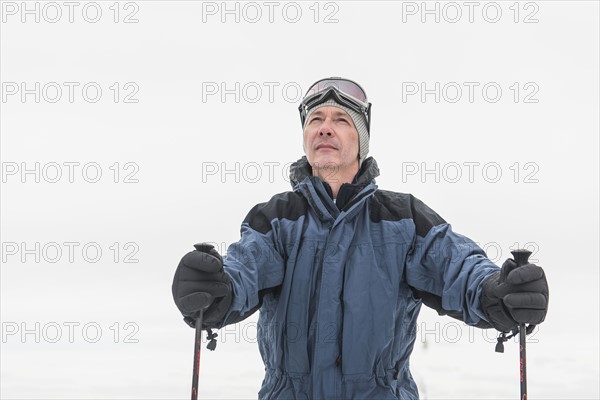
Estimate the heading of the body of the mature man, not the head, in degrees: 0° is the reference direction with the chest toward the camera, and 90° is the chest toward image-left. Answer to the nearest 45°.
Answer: approximately 0°
